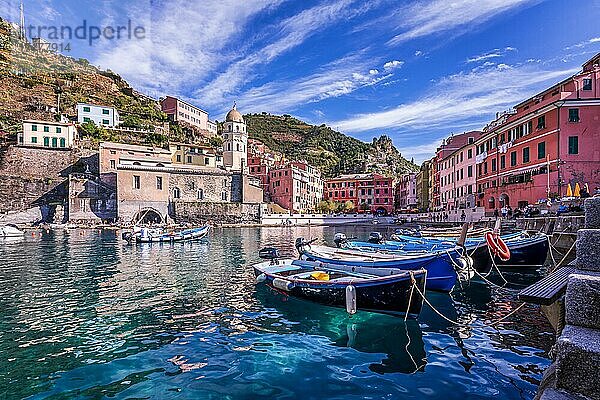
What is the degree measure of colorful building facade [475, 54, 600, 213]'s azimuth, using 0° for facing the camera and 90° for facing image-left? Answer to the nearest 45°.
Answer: approximately 45°
